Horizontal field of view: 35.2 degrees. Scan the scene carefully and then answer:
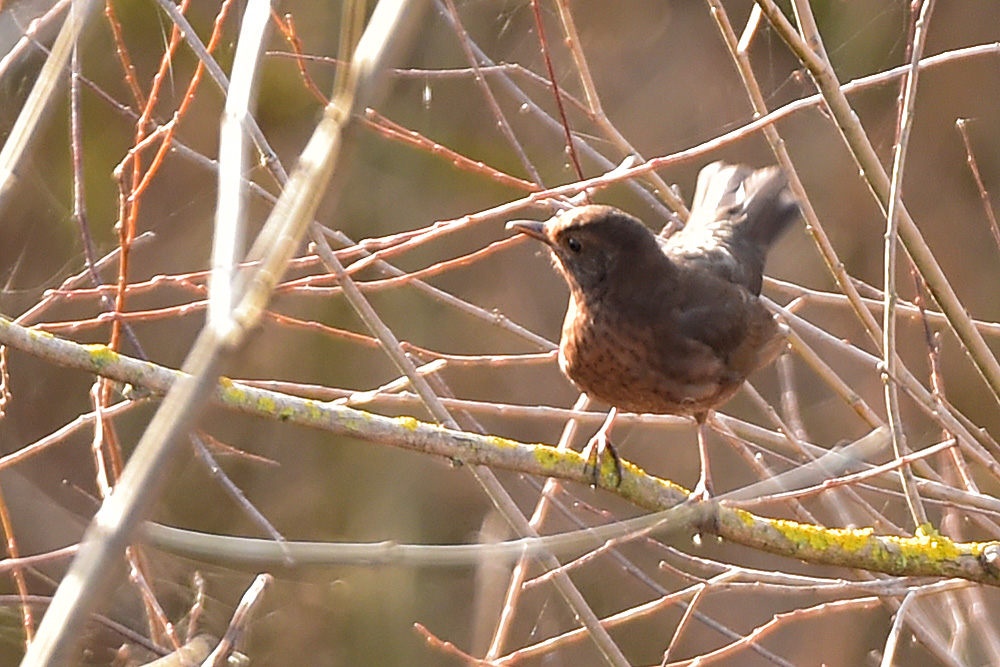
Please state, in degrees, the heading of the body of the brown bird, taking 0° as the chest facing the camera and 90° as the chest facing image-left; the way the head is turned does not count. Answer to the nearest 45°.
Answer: approximately 45°
